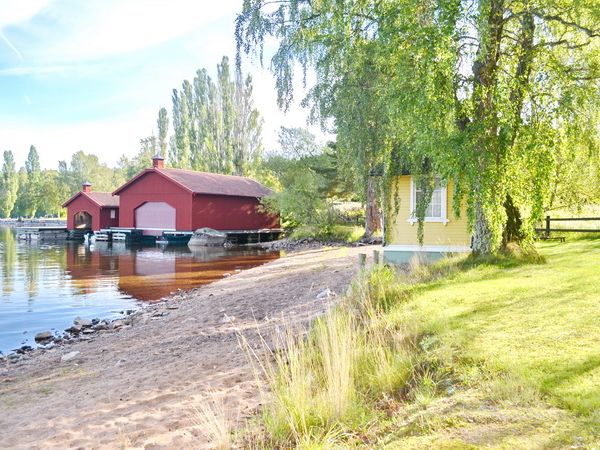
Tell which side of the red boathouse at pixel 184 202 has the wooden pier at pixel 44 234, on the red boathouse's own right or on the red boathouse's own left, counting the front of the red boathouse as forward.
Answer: on the red boathouse's own right

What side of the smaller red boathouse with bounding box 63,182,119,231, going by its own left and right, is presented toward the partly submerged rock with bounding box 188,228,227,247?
left

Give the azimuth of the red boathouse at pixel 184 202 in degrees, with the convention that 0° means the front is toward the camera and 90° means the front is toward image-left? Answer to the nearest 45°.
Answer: approximately 45°

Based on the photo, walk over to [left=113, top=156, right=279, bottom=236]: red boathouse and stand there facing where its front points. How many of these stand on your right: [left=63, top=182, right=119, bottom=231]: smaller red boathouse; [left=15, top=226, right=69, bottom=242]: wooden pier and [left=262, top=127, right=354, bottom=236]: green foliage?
2
